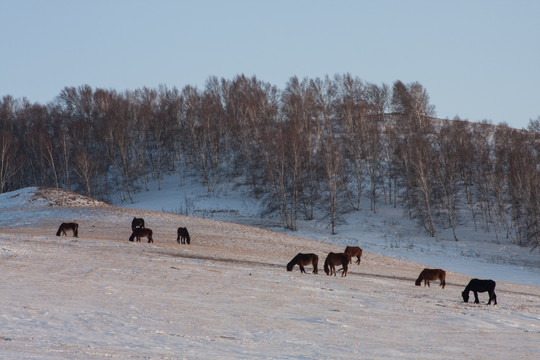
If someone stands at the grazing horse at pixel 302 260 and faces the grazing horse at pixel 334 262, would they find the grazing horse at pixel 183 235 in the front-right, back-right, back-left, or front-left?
back-left

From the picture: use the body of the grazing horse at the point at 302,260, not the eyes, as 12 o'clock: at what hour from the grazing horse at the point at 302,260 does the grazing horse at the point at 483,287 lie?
the grazing horse at the point at 483,287 is roughly at 7 o'clock from the grazing horse at the point at 302,260.

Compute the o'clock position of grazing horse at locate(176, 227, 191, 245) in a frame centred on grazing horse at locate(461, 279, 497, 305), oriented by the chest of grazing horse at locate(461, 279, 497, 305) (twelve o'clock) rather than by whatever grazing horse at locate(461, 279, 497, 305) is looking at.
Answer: grazing horse at locate(176, 227, 191, 245) is roughly at 1 o'clock from grazing horse at locate(461, 279, 497, 305).

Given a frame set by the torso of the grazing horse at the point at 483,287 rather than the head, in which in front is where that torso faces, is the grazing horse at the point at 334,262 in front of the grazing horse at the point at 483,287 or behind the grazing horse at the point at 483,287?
in front

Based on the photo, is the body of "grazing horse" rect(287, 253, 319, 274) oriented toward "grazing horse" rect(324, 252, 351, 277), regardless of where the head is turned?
no

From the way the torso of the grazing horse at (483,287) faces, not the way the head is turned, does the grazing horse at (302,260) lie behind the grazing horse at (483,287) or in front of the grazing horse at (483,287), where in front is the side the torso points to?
in front

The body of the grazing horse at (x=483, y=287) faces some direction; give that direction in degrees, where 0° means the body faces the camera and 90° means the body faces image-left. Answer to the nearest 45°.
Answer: approximately 90°

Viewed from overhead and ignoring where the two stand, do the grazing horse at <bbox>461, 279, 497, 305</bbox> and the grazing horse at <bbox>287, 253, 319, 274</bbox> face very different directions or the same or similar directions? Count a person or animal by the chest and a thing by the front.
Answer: same or similar directions

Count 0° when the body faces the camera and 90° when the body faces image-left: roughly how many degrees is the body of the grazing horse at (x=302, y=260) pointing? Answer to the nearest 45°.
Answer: approximately 90°

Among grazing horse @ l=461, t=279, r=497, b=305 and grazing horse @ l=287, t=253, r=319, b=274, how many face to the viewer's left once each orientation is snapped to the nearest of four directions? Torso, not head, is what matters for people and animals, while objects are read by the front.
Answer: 2
